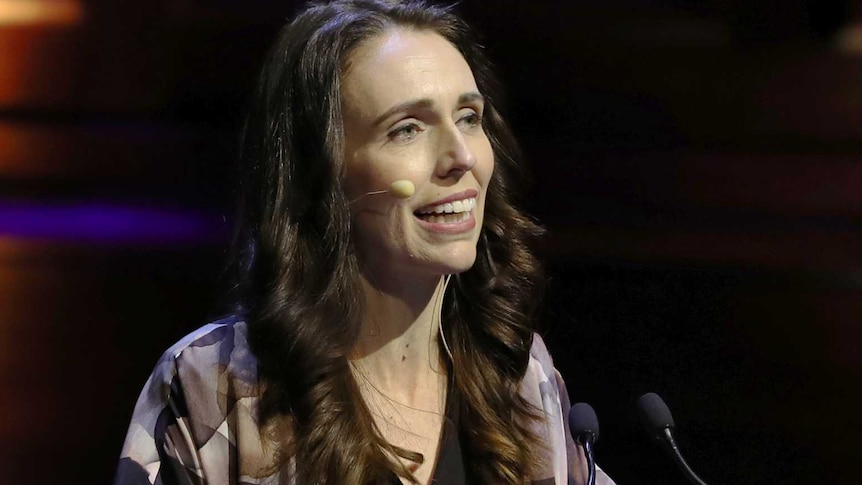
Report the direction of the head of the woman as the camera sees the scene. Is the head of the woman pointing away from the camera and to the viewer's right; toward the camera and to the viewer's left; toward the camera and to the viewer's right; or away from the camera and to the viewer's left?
toward the camera and to the viewer's right

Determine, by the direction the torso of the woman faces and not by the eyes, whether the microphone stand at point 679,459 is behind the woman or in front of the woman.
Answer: in front

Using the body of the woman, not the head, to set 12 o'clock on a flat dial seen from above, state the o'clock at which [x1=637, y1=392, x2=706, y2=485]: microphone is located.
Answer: The microphone is roughly at 11 o'clock from the woman.

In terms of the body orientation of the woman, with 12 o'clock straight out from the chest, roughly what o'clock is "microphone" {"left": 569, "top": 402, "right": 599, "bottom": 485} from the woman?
The microphone is roughly at 11 o'clock from the woman.

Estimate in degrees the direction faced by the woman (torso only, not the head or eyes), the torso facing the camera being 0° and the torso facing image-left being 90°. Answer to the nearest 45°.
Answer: approximately 315°

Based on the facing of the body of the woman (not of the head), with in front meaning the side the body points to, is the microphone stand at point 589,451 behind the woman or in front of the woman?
in front
